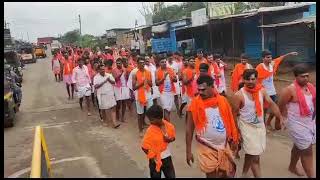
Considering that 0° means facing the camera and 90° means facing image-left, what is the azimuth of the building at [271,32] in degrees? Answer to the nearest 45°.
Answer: approximately 45°

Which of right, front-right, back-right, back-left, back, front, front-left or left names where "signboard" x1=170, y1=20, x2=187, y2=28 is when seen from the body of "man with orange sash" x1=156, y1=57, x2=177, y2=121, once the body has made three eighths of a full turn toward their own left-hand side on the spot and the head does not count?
front-left

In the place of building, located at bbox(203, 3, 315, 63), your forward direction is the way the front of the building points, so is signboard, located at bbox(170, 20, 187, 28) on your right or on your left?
on your right

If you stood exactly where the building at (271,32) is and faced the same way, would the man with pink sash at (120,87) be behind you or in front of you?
in front

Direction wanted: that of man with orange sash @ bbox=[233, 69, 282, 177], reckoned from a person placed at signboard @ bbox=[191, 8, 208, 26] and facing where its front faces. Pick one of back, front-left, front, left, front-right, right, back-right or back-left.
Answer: front-left

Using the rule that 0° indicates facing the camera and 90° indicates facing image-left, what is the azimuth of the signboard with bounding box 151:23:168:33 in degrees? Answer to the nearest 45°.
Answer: approximately 45°

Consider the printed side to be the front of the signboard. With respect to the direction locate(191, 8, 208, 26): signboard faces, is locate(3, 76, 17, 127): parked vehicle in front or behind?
in front

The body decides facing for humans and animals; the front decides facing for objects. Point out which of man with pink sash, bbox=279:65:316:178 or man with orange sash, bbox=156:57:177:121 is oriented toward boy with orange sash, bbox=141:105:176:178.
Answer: man with orange sash, bbox=156:57:177:121

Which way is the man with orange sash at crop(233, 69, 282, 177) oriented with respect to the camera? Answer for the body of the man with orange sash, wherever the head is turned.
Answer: toward the camera

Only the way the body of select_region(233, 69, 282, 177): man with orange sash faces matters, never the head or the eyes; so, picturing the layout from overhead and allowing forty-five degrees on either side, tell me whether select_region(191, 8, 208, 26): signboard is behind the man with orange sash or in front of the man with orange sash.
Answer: behind

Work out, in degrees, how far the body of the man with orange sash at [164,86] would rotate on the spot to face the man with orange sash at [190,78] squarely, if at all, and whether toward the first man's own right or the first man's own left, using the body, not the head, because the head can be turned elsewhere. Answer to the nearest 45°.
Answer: approximately 135° to the first man's own left

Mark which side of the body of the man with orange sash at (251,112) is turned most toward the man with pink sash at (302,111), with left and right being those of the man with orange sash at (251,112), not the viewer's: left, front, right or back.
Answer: left

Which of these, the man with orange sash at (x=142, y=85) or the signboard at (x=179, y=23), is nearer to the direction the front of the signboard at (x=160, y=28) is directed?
the man with orange sash

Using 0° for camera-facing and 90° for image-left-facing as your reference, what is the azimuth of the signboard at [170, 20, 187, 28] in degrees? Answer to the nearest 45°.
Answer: approximately 45°

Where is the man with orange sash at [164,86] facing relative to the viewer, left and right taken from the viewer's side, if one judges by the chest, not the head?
facing the viewer

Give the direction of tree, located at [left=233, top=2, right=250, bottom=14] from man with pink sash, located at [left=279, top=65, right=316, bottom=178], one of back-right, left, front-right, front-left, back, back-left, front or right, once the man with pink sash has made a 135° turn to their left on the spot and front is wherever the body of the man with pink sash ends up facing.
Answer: front

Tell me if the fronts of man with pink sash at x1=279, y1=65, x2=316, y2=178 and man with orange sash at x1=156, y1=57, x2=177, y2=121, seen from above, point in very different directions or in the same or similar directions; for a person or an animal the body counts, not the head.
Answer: same or similar directions
